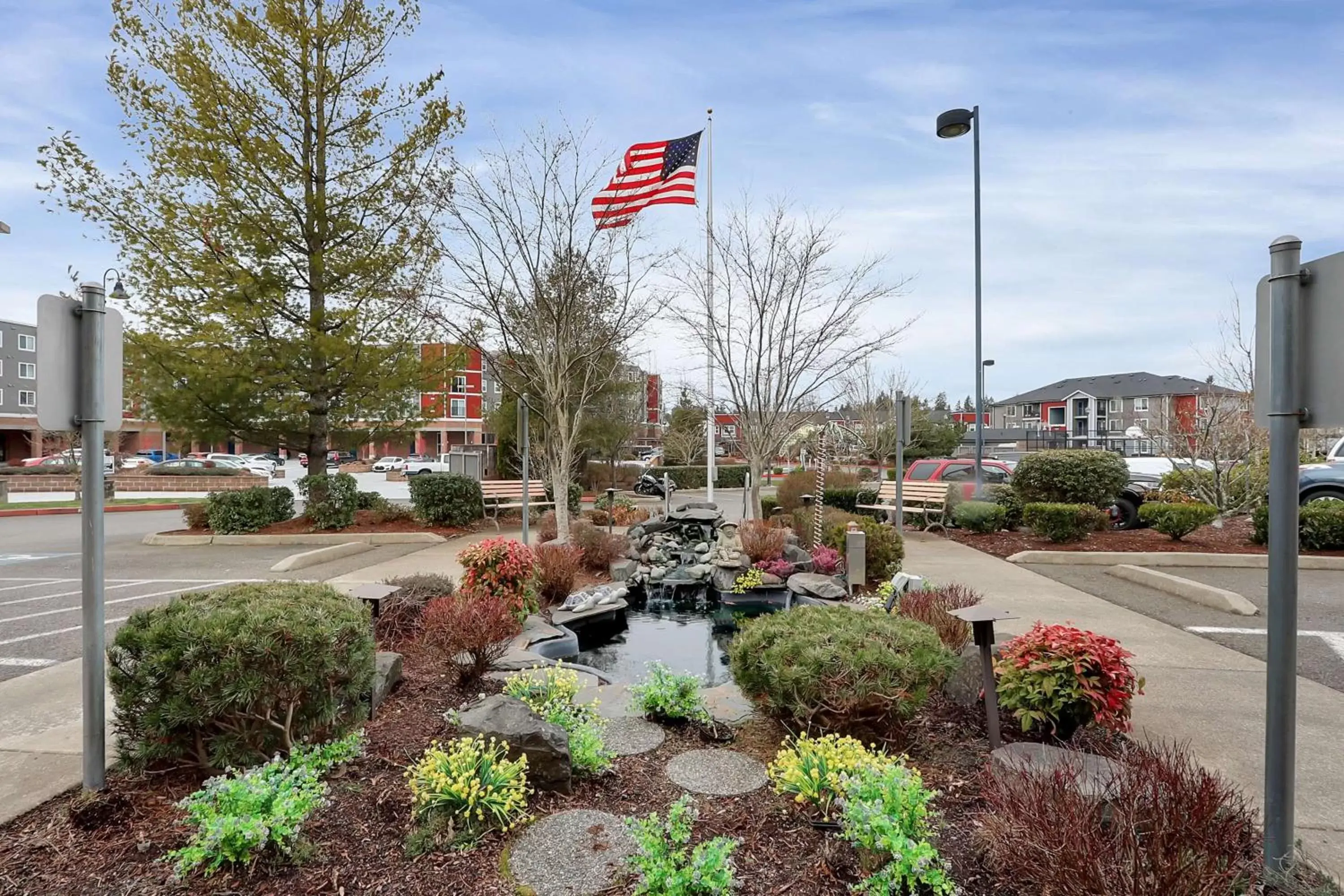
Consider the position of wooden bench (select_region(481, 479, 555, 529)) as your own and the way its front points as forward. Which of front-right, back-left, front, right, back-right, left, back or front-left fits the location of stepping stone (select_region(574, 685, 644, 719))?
front-right

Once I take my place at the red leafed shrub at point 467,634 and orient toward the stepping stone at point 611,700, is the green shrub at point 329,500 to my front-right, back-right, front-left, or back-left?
back-left

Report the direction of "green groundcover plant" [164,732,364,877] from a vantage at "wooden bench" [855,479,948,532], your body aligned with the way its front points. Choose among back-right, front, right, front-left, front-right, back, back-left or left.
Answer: front-left

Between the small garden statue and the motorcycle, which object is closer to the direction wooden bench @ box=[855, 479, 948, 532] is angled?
the small garden statue

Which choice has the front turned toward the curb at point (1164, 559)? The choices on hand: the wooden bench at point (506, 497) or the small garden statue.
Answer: the wooden bench

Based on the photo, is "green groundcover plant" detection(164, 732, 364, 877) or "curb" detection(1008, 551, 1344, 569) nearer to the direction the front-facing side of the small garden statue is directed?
the green groundcover plant

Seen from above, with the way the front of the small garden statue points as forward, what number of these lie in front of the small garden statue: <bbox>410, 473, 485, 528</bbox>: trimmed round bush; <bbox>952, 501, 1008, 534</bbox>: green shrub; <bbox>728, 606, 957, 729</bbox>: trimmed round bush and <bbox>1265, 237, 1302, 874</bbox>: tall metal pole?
2

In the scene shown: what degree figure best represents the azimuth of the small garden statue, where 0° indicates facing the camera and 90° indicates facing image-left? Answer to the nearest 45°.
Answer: approximately 0°

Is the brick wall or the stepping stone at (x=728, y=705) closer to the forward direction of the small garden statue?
the stepping stone

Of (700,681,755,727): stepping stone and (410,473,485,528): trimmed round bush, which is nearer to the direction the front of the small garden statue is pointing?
the stepping stone

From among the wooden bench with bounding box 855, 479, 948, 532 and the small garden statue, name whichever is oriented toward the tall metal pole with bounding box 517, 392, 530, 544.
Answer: the wooden bench

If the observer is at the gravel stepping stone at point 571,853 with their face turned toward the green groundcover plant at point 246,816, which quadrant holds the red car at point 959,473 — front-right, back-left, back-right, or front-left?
back-right

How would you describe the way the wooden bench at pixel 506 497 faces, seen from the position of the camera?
facing the viewer and to the right of the viewer

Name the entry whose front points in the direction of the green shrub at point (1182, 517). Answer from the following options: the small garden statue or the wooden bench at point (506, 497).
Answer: the wooden bench
